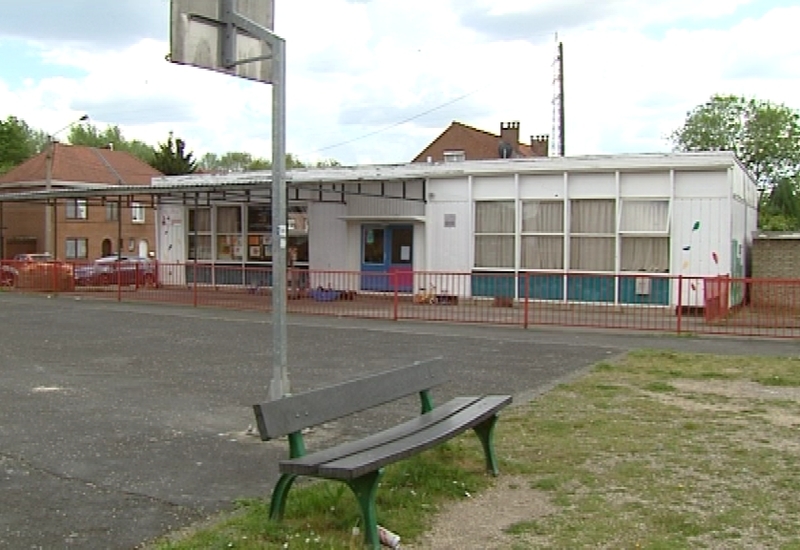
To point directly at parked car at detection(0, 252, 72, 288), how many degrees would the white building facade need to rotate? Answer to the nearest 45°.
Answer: approximately 45° to its right

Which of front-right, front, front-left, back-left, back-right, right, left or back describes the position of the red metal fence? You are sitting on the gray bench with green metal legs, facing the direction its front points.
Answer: back-left

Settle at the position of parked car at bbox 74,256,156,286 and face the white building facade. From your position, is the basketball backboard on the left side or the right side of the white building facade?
right

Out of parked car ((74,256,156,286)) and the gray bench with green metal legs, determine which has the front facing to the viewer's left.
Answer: the parked car

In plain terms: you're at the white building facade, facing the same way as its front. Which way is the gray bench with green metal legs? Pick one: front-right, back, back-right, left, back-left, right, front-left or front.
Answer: front-left

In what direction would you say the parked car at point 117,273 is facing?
to the viewer's left

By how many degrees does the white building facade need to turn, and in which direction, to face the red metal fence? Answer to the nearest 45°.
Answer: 0° — it already faces it

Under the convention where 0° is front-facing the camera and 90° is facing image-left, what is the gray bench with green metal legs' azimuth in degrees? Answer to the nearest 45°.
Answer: approximately 315°

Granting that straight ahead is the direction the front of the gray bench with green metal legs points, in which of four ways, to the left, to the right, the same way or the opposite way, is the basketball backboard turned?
the opposite way

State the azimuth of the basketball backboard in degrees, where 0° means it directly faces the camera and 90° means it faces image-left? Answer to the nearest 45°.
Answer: approximately 135°

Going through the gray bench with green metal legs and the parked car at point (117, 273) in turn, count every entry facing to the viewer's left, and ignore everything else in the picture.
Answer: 1
